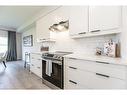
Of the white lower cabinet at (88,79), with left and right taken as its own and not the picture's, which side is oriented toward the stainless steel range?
right

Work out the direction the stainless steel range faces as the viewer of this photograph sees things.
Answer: facing the viewer and to the left of the viewer

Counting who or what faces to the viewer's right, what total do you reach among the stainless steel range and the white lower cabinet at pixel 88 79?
0

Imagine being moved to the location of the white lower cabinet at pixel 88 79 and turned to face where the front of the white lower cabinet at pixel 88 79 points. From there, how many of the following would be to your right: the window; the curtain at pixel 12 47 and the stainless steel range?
3

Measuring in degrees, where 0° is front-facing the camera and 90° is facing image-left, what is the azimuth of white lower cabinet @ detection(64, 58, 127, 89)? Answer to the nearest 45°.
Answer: approximately 45°

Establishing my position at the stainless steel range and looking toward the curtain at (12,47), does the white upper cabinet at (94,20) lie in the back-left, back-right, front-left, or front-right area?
back-right

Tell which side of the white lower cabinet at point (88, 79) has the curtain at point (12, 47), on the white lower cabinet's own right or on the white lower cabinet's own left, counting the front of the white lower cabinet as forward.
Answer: on the white lower cabinet's own right

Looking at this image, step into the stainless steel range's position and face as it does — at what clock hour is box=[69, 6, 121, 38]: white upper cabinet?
The white upper cabinet is roughly at 9 o'clock from the stainless steel range.

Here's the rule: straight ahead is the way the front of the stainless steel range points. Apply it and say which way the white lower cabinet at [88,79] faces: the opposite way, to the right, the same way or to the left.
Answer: the same way
